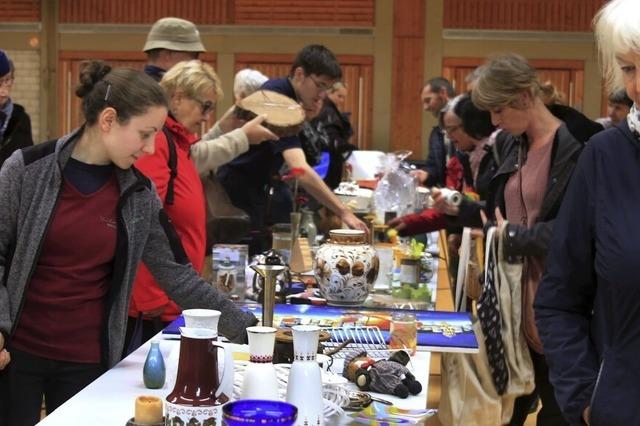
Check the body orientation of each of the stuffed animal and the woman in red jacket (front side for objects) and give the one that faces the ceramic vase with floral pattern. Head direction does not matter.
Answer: the woman in red jacket

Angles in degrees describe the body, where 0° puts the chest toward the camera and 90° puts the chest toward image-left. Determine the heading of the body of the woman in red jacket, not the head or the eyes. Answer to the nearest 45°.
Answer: approximately 270°

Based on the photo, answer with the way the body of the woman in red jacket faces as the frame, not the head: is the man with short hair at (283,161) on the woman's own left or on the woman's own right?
on the woman's own left

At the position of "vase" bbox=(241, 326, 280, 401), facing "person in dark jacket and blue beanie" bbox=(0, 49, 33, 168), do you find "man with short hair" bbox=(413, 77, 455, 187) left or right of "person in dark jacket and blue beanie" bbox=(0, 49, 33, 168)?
right

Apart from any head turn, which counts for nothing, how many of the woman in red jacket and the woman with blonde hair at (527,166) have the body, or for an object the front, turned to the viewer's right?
1

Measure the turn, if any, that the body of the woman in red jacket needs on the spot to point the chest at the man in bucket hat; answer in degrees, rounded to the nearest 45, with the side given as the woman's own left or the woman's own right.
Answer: approximately 90° to the woman's own left

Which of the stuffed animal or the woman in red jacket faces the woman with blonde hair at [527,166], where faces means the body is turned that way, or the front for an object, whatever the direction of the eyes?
the woman in red jacket

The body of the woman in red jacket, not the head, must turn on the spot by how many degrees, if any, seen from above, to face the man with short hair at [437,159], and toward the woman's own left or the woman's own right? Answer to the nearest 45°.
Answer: approximately 45° to the woman's own left
